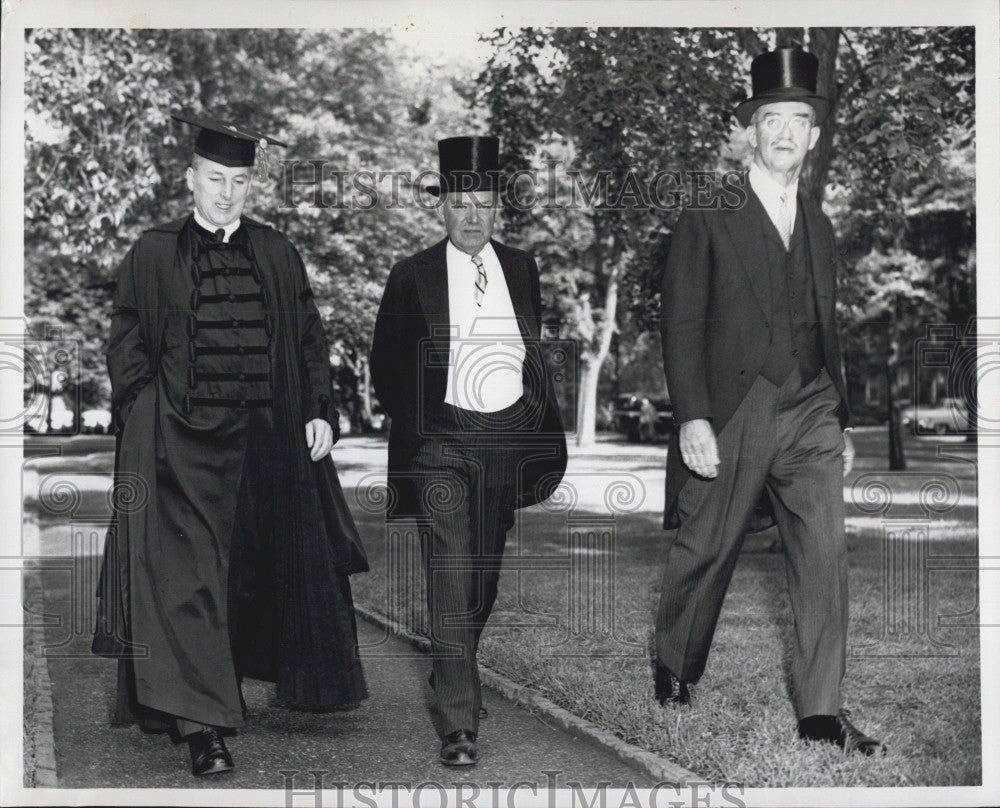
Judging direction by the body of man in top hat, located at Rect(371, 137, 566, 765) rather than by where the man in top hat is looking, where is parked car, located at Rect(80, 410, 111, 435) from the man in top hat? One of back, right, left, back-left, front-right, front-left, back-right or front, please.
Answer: back-right

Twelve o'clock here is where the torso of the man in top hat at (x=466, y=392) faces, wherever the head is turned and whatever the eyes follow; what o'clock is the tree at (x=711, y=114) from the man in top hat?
The tree is roughly at 7 o'clock from the man in top hat.

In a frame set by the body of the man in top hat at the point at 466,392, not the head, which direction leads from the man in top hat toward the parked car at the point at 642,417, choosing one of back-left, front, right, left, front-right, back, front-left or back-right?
back

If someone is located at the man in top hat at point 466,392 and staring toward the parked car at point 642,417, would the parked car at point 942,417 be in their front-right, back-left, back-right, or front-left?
front-right

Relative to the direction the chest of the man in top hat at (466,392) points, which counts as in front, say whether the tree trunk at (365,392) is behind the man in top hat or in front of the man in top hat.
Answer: behind

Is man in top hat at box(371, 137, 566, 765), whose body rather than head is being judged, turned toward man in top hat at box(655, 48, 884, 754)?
no

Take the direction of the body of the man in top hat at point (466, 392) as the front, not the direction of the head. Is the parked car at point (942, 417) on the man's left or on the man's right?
on the man's left

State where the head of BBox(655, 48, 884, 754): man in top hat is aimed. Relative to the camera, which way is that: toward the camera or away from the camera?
toward the camera

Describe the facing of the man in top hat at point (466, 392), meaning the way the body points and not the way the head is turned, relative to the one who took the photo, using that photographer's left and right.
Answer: facing the viewer

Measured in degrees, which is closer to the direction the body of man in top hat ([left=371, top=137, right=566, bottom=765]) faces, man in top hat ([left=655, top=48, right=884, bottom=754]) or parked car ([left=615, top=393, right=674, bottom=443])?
the man in top hat

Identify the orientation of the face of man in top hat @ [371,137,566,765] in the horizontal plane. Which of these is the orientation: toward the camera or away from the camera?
toward the camera

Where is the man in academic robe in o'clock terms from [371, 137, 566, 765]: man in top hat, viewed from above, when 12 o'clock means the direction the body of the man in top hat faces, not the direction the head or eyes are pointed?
The man in academic robe is roughly at 3 o'clock from the man in top hat.

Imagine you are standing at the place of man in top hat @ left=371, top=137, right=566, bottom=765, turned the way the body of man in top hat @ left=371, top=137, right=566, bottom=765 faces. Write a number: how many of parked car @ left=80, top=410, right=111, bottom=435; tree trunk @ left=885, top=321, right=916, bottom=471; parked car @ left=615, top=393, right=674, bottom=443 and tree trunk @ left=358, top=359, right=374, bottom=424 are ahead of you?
0

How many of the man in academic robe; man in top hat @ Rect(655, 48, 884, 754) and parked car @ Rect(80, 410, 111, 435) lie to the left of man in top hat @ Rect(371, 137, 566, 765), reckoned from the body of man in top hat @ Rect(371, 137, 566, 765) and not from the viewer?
1
